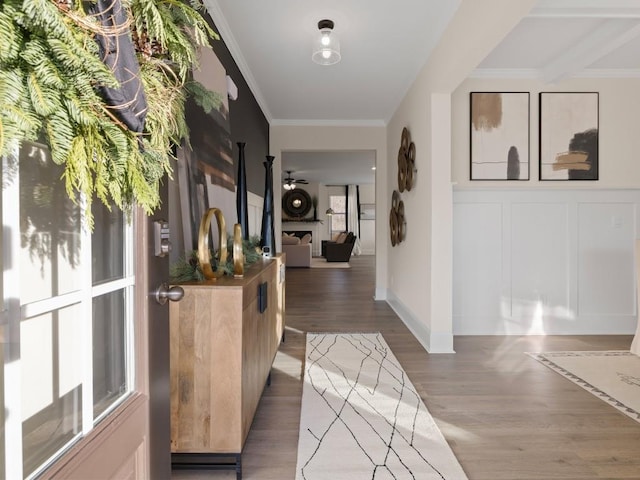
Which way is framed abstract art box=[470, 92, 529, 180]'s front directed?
toward the camera

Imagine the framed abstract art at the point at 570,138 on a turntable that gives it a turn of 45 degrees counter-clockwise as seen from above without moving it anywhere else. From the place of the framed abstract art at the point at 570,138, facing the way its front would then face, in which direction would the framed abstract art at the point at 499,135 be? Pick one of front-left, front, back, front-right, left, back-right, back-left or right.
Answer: right

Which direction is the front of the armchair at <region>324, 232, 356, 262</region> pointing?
to the viewer's left

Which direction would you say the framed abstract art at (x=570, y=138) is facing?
toward the camera

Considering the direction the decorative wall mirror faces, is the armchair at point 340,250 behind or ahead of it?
ahead

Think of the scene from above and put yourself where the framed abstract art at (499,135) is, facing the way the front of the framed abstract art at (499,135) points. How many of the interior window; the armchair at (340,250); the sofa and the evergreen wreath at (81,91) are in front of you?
1

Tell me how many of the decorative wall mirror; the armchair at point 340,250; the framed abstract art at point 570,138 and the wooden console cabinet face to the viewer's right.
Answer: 1

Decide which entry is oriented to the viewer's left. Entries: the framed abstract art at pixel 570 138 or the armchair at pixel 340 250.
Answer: the armchair

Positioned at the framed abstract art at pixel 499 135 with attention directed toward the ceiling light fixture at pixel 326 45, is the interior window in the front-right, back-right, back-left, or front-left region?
back-right

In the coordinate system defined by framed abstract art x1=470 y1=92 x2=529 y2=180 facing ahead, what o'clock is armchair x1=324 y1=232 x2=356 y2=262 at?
The armchair is roughly at 5 o'clock from the framed abstract art.
